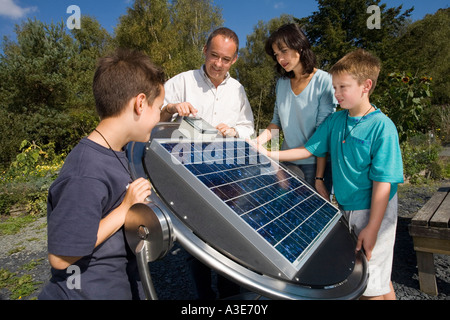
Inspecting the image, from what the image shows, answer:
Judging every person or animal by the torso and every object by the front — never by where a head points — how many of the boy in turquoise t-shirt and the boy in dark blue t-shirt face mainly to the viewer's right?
1

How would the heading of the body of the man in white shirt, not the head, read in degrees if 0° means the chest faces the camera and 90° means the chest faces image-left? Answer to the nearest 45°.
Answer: approximately 0°

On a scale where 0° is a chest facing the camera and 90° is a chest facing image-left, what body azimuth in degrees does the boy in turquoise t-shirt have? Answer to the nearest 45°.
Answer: approximately 45°

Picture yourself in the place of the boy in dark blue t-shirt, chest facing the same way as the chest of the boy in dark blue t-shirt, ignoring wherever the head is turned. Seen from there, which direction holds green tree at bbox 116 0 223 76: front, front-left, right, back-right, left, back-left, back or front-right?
left

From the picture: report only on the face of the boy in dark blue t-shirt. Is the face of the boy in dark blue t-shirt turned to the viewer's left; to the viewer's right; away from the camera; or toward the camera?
to the viewer's right

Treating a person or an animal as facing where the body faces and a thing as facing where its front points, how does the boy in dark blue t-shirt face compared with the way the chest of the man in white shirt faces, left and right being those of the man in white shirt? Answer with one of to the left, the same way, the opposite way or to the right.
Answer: to the left

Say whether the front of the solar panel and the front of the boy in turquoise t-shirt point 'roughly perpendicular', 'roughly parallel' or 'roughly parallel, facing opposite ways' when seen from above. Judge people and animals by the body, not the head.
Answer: roughly perpendicular

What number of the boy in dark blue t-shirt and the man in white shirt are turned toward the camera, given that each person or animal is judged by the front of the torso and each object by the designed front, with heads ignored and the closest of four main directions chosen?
1

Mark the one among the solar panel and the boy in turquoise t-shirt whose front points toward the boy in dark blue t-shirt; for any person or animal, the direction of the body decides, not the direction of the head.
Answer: the boy in turquoise t-shirt

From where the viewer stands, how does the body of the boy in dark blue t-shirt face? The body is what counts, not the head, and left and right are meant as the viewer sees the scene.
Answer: facing to the right of the viewer

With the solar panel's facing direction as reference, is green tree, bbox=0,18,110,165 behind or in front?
behind
